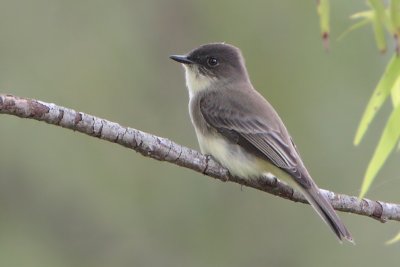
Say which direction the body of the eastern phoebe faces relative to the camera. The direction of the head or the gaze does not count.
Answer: to the viewer's left
